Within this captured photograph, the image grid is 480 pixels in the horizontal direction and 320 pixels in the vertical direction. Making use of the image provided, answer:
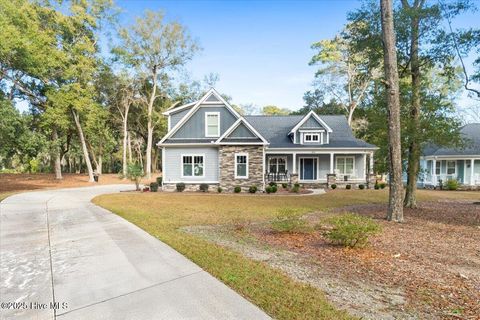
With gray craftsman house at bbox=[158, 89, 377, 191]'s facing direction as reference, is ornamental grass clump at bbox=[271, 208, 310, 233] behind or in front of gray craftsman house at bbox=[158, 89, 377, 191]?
in front

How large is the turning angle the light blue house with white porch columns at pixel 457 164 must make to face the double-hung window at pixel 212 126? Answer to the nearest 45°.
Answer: approximately 45° to its right

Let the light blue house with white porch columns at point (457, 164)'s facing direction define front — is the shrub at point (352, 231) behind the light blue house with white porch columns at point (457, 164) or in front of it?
in front

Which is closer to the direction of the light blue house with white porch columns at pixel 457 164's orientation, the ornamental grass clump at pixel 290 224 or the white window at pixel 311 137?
the ornamental grass clump

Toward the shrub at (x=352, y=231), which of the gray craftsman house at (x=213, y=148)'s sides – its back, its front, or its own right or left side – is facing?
front

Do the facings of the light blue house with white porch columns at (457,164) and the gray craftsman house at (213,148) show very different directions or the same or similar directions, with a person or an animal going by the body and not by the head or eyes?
same or similar directions

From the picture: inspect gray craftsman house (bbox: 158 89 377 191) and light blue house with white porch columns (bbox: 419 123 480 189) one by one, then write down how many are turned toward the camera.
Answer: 2

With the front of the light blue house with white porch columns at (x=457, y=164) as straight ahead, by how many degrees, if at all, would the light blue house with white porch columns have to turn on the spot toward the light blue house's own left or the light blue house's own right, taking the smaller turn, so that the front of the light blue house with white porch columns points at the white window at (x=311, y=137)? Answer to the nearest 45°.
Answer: approximately 45° to the light blue house's own right

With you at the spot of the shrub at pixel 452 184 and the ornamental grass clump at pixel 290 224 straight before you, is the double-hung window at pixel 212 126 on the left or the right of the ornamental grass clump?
right

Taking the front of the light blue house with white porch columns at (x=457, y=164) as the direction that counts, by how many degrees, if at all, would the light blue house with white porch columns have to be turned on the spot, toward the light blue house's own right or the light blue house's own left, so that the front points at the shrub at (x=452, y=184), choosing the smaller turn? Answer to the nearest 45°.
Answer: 0° — it already faces it

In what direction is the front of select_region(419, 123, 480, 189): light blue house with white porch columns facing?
toward the camera

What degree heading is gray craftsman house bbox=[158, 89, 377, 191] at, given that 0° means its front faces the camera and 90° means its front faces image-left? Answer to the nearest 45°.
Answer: approximately 0°

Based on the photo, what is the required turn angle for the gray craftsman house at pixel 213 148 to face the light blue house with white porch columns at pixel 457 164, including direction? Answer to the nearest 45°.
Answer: approximately 90° to its left

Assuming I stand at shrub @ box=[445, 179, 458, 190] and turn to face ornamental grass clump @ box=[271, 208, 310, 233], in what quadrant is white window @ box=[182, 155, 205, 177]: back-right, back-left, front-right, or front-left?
front-right

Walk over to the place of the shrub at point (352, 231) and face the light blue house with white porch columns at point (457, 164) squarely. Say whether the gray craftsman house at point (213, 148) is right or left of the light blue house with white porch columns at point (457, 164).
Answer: left
